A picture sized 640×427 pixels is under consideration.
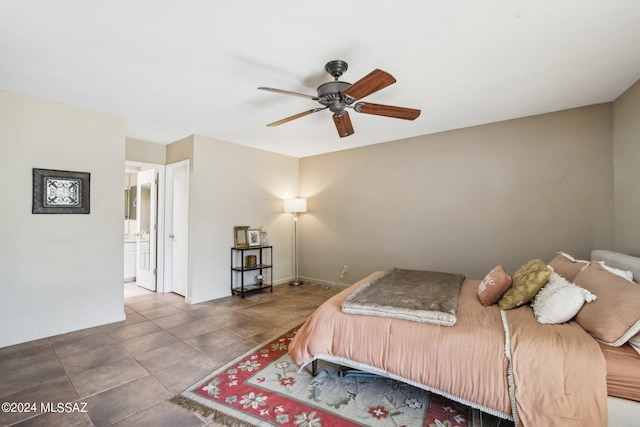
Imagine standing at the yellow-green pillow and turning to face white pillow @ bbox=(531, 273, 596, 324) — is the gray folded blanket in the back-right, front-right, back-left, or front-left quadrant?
back-right

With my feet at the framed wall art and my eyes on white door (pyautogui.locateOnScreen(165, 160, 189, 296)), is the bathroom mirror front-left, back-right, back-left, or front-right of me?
front-left

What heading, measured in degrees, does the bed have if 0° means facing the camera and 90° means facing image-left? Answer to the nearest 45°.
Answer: approximately 135°

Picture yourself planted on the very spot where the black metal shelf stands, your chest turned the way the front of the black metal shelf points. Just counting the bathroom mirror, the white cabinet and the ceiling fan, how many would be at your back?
2

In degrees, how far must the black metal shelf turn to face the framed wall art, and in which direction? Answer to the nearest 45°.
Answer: approximately 90° to its right

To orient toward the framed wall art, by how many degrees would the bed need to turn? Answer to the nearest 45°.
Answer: approximately 45° to its left

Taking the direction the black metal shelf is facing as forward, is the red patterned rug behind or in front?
in front

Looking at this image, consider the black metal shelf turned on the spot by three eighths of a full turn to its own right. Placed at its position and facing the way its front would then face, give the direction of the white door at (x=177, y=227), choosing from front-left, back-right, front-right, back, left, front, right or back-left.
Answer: front
